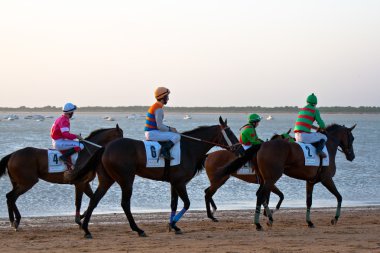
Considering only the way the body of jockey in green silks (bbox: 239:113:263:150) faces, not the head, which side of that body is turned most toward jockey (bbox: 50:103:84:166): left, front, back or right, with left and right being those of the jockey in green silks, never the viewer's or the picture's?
back

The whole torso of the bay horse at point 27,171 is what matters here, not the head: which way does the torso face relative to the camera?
to the viewer's right

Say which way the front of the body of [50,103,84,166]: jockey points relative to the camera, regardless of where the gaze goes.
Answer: to the viewer's right

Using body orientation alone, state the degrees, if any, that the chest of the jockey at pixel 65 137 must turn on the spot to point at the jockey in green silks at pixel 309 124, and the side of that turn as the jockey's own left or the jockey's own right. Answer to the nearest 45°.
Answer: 0° — they already face them

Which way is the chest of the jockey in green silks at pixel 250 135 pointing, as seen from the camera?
to the viewer's right

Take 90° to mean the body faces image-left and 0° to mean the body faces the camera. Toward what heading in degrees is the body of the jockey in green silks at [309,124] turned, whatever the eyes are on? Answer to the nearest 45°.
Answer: approximately 225°

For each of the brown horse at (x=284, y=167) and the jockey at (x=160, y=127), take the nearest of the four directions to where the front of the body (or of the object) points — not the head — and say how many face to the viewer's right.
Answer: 2

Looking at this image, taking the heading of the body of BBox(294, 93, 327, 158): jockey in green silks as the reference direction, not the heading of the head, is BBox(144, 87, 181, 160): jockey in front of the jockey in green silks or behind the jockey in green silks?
behind

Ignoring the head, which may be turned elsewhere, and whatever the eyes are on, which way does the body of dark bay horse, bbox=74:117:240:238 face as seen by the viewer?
to the viewer's right

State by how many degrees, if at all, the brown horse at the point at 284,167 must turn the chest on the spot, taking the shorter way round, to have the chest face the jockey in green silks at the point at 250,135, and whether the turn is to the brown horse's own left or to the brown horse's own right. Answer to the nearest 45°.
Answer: approximately 135° to the brown horse's own left

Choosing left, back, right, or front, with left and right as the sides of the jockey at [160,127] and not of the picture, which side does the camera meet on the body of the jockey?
right
